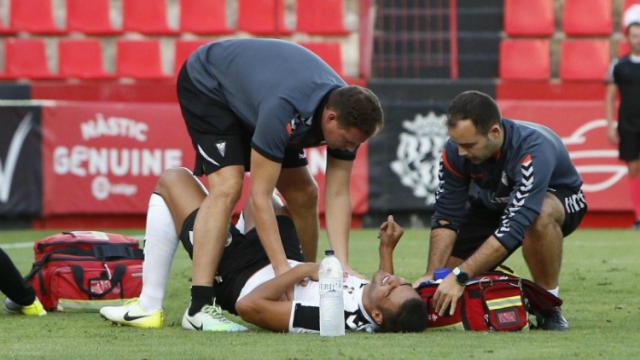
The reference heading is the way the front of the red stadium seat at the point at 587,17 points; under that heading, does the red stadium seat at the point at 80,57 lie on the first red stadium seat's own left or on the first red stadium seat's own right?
on the first red stadium seat's own right

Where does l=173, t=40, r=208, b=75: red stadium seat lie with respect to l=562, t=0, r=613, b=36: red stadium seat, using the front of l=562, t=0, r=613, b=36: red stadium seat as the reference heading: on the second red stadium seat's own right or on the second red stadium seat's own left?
on the second red stadium seat's own right

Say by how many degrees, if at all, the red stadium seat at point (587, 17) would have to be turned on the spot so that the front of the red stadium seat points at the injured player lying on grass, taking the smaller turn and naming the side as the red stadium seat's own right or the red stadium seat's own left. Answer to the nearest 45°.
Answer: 0° — it already faces them

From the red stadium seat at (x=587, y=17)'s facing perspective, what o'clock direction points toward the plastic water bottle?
The plastic water bottle is roughly at 12 o'clock from the red stadium seat.

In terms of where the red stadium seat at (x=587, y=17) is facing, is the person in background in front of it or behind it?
in front

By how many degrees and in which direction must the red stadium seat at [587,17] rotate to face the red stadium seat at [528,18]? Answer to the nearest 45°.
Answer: approximately 45° to its right

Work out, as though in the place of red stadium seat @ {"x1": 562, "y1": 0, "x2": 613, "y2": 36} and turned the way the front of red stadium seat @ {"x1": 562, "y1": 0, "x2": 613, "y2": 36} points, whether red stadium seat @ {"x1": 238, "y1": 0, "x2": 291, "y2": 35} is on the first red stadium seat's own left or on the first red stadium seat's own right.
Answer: on the first red stadium seat's own right

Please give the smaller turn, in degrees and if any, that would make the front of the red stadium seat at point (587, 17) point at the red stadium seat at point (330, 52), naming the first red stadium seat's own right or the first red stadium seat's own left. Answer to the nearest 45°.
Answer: approximately 45° to the first red stadium seat's own right

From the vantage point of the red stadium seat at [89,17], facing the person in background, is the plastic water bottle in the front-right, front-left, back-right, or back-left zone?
front-right

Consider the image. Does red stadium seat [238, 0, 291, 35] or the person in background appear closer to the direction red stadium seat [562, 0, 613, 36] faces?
the person in background

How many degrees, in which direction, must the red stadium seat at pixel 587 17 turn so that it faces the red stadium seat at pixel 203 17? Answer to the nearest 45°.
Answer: approximately 90° to its right

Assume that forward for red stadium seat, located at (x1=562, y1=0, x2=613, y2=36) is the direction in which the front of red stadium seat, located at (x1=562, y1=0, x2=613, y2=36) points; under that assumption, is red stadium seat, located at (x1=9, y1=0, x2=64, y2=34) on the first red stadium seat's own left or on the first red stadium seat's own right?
on the first red stadium seat's own right

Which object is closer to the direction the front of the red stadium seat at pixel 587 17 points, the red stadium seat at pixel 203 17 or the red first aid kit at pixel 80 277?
the red first aid kit

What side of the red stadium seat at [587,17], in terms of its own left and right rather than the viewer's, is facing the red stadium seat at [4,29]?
right

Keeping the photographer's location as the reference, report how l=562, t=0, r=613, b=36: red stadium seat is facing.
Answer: facing the viewer

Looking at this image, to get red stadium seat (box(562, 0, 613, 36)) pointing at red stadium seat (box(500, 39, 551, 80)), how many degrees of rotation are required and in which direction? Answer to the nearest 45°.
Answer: approximately 45° to its right
